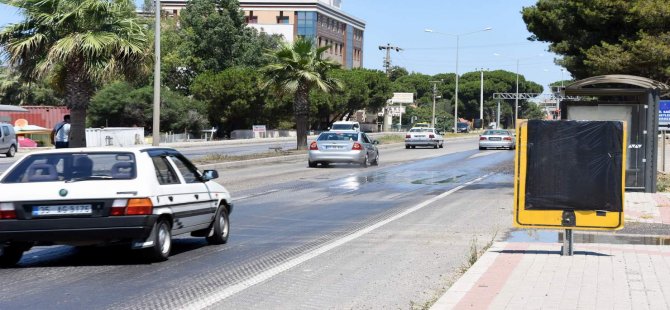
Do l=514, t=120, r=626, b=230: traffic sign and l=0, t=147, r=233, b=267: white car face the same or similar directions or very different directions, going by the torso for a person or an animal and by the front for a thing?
very different directions

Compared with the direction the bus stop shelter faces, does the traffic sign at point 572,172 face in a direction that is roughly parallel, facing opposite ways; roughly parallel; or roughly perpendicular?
roughly perpendicular

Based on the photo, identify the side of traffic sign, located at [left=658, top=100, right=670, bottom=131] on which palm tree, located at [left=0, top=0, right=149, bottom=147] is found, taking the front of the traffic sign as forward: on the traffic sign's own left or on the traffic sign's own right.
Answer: on the traffic sign's own right

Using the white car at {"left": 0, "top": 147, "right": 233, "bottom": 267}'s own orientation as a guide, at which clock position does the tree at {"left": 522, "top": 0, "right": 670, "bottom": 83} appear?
The tree is roughly at 12 o'clock from the white car.

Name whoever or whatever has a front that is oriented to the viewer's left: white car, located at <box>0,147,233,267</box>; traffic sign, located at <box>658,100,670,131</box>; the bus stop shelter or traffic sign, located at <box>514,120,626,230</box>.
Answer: the bus stop shelter

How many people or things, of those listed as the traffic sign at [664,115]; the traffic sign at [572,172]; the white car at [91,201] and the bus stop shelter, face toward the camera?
2

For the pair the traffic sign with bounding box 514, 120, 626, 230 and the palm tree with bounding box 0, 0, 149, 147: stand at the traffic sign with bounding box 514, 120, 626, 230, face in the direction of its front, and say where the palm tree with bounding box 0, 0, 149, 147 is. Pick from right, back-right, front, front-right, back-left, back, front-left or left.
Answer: back-right

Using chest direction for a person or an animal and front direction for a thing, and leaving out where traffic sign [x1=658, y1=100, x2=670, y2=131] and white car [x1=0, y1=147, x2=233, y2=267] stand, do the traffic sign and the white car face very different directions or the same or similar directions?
very different directions

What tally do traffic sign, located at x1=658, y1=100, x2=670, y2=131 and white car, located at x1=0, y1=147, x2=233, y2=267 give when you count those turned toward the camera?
1

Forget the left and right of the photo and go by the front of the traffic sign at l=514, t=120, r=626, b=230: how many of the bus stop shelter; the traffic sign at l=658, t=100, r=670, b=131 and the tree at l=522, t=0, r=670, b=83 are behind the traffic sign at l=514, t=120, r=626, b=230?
3

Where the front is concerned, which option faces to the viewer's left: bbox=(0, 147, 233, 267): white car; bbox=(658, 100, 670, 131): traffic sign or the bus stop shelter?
the bus stop shelter

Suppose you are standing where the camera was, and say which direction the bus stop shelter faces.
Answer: facing to the left of the viewer

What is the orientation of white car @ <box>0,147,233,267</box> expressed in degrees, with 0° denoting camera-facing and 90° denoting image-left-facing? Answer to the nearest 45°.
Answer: approximately 225°

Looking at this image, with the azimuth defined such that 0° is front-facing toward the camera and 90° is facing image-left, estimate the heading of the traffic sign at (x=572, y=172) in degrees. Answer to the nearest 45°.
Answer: approximately 0°
